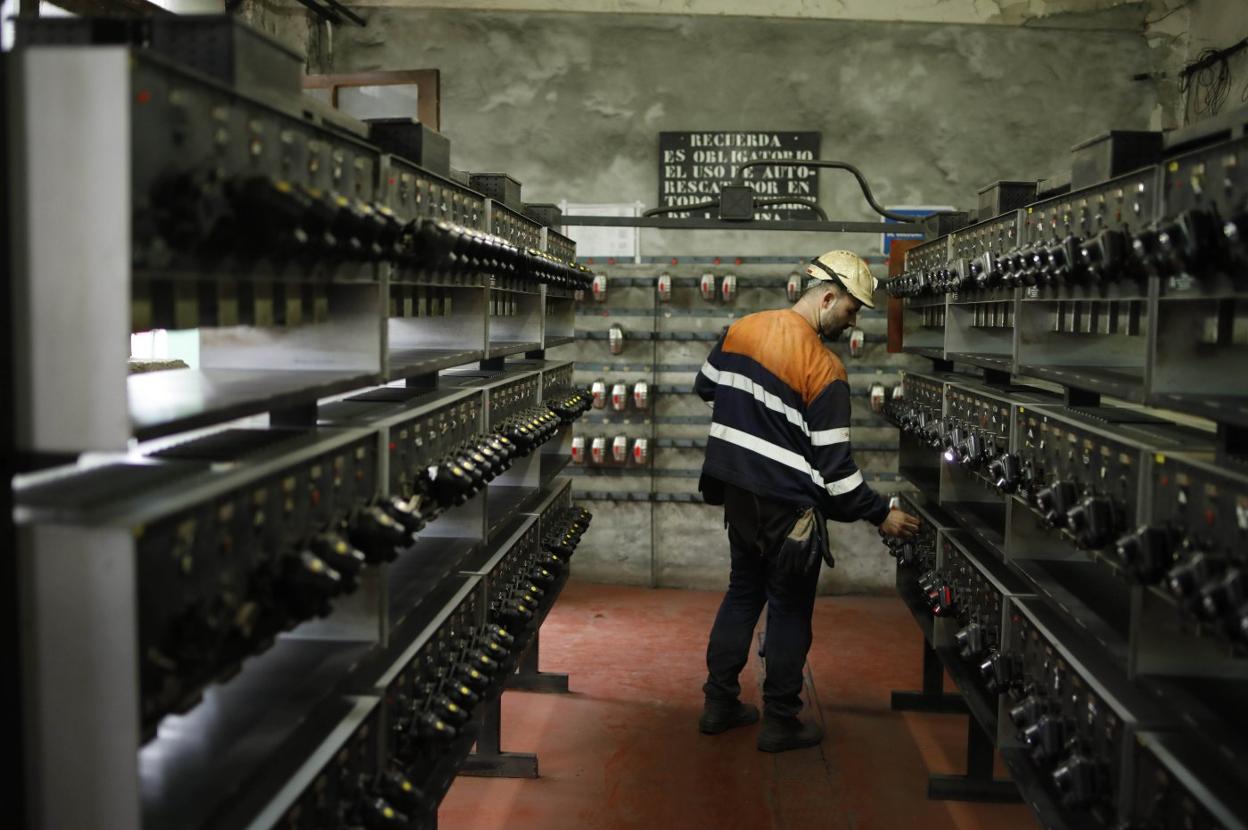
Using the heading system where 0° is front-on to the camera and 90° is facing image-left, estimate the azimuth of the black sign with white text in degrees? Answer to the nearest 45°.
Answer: approximately 0°

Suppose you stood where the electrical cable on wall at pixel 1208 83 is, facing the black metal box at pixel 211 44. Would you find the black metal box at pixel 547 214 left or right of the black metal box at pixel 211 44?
right

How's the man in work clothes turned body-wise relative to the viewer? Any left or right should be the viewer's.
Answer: facing away from the viewer and to the right of the viewer

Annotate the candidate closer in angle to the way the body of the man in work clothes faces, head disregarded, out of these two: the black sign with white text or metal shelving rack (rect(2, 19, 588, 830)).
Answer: the black sign with white text

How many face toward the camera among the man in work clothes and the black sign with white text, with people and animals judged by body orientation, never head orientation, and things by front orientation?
1

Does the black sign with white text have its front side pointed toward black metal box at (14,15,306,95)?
yes

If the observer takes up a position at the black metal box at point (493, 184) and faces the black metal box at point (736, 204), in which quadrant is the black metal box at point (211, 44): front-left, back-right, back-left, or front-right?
back-right

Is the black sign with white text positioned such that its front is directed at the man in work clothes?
yes

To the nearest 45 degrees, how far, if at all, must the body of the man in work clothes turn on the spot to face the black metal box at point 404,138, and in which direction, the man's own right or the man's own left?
approximately 180°
